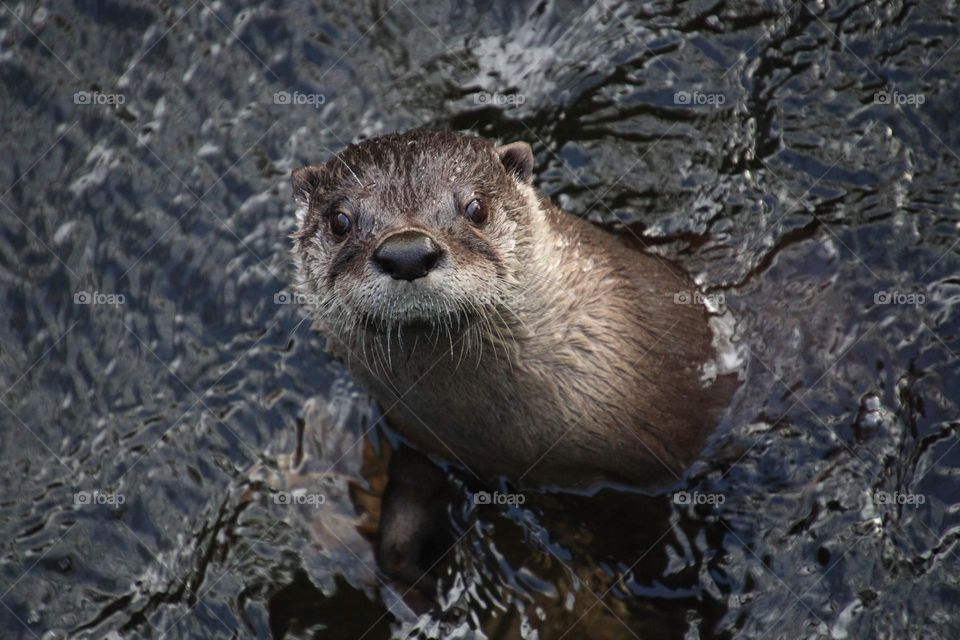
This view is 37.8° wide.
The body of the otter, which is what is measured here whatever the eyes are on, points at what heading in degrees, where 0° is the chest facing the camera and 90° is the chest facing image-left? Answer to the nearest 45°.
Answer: approximately 45°
